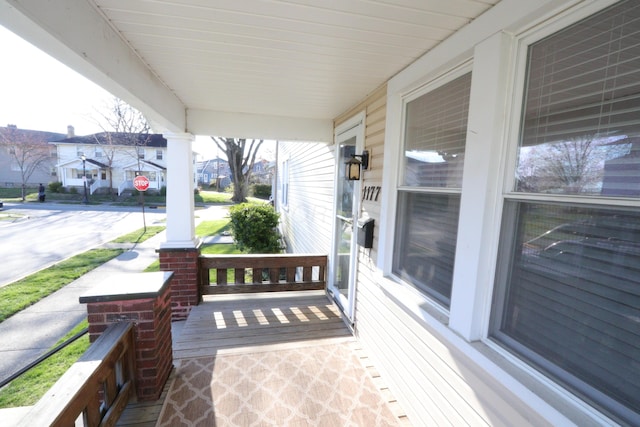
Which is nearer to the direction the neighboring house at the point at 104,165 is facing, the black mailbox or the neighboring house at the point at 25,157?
the black mailbox

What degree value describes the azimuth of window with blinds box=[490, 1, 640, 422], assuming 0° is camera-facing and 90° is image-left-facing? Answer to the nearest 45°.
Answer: approximately 45°

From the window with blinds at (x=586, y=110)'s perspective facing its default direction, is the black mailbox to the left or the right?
on its right

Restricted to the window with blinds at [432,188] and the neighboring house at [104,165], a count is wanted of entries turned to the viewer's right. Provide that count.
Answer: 0

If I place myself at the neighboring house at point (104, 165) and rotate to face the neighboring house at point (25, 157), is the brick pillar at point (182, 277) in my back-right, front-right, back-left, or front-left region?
back-left

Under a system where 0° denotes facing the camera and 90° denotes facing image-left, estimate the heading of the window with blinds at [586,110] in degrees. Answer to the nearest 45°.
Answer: approximately 45°

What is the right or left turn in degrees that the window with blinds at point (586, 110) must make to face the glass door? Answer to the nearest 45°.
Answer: approximately 90° to its right

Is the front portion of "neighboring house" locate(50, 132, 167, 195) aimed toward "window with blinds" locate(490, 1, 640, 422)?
yes

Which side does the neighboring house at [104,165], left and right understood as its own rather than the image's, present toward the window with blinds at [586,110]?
front

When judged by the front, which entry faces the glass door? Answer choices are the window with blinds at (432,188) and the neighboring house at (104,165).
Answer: the neighboring house

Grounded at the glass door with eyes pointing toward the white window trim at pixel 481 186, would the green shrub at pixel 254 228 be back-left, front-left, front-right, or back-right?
back-right
